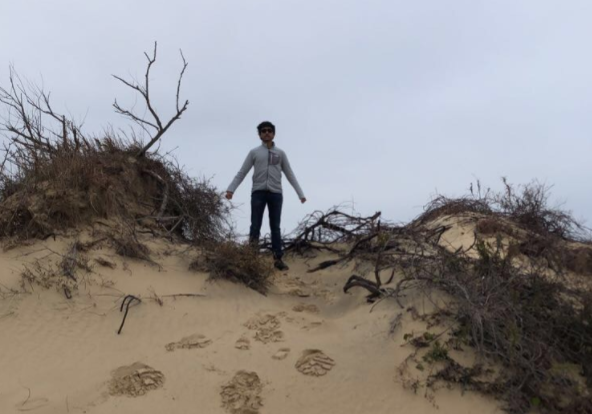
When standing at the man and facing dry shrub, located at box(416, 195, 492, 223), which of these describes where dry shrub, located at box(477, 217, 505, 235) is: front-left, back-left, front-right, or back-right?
front-right

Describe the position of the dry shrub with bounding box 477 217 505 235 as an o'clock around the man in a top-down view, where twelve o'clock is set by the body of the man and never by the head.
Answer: The dry shrub is roughly at 9 o'clock from the man.

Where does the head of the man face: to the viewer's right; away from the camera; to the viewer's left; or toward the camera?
toward the camera

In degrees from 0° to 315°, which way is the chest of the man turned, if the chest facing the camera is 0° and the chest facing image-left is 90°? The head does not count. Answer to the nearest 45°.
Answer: approximately 0°

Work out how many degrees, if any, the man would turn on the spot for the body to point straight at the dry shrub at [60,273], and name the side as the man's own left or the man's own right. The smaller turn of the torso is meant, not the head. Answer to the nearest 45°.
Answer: approximately 90° to the man's own right

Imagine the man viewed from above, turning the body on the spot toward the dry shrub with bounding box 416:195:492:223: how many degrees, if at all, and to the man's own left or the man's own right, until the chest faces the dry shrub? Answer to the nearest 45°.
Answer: approximately 90° to the man's own left

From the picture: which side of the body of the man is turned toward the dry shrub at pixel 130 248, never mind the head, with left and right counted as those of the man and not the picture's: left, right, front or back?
right

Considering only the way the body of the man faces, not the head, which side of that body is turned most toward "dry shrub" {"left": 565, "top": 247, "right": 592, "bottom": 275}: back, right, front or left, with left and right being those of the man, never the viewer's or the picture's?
left

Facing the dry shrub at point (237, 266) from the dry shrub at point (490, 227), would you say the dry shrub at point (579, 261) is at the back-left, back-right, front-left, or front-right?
back-left
